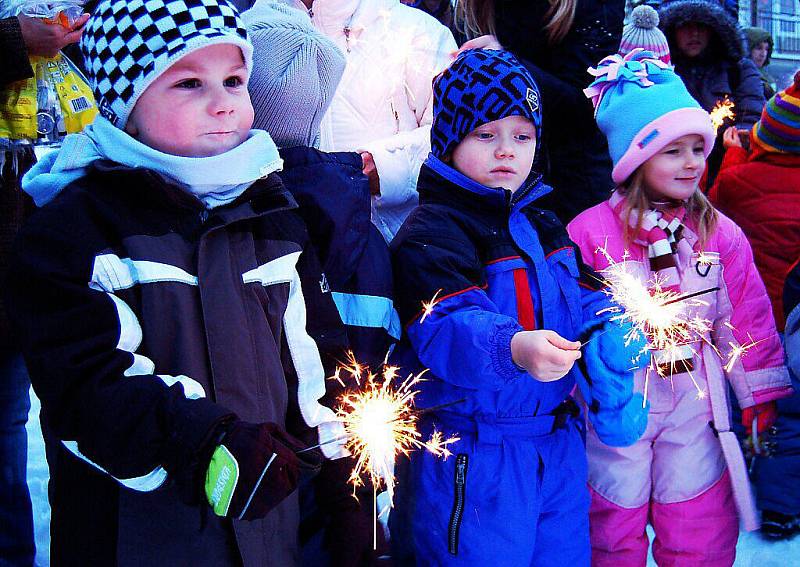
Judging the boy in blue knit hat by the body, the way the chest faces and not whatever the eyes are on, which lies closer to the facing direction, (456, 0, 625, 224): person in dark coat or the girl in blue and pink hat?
the girl in blue and pink hat

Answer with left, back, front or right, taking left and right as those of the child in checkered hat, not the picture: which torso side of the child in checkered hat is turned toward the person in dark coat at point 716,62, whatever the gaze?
left

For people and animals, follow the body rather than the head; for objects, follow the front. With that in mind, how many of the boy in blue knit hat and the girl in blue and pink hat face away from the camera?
0

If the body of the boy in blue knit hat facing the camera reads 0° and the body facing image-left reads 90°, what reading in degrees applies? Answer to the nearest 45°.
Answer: approximately 315°

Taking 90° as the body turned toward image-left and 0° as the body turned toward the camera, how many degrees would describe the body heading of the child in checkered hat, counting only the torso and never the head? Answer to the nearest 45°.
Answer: approximately 315°

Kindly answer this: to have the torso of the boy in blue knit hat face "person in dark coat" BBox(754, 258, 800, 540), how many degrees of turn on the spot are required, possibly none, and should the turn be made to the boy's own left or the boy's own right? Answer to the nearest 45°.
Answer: approximately 90° to the boy's own left

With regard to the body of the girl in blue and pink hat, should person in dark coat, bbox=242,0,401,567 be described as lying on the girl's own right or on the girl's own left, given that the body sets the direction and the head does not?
on the girl's own right

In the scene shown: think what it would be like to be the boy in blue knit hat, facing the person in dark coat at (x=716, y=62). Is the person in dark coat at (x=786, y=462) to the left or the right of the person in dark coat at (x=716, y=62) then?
right

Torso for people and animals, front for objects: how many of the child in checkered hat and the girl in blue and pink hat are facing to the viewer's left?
0

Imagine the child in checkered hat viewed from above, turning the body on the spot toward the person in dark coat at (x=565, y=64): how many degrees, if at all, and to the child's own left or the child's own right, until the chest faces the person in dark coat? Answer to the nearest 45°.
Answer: approximately 90° to the child's own left

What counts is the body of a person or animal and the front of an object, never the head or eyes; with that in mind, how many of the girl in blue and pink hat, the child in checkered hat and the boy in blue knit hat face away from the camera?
0

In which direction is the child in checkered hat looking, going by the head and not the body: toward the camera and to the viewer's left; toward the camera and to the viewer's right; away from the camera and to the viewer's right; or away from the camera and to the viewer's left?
toward the camera and to the viewer's right

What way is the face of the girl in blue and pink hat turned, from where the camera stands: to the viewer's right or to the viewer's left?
to the viewer's right
